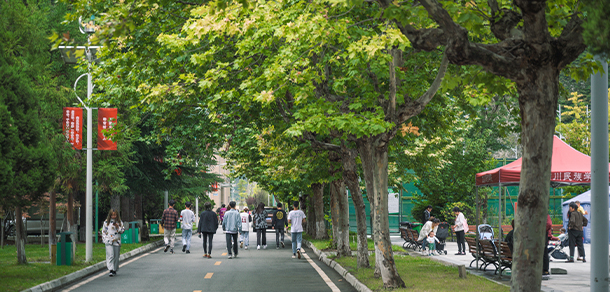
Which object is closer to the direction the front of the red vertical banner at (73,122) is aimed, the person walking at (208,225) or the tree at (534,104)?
the tree

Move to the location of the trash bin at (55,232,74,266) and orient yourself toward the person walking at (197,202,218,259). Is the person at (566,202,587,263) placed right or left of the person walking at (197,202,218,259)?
right
